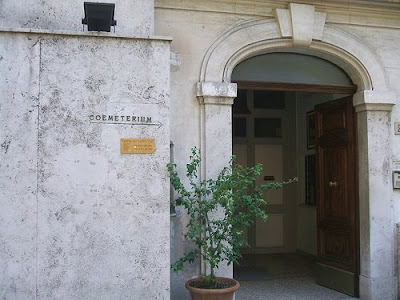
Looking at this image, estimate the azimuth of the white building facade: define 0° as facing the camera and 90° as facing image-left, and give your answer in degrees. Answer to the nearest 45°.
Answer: approximately 0°

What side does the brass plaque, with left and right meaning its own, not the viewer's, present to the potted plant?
left
